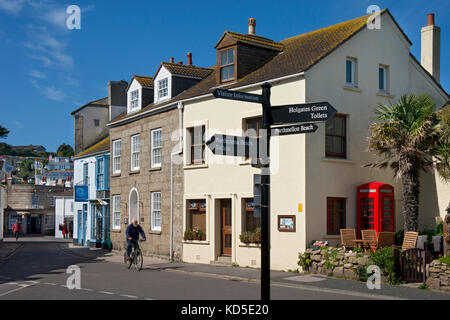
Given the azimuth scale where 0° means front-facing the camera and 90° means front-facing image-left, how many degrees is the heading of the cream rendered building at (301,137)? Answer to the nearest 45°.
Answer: approximately 45°

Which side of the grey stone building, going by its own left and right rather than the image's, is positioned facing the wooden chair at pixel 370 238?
left

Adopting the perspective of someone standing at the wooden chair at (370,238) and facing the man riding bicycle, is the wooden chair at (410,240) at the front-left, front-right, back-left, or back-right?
back-left

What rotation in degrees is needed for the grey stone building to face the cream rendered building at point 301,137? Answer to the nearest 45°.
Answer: approximately 90° to its left

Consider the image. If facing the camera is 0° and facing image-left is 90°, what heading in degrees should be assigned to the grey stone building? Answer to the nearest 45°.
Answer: approximately 45°

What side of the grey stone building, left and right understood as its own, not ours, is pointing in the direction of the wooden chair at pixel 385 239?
left
